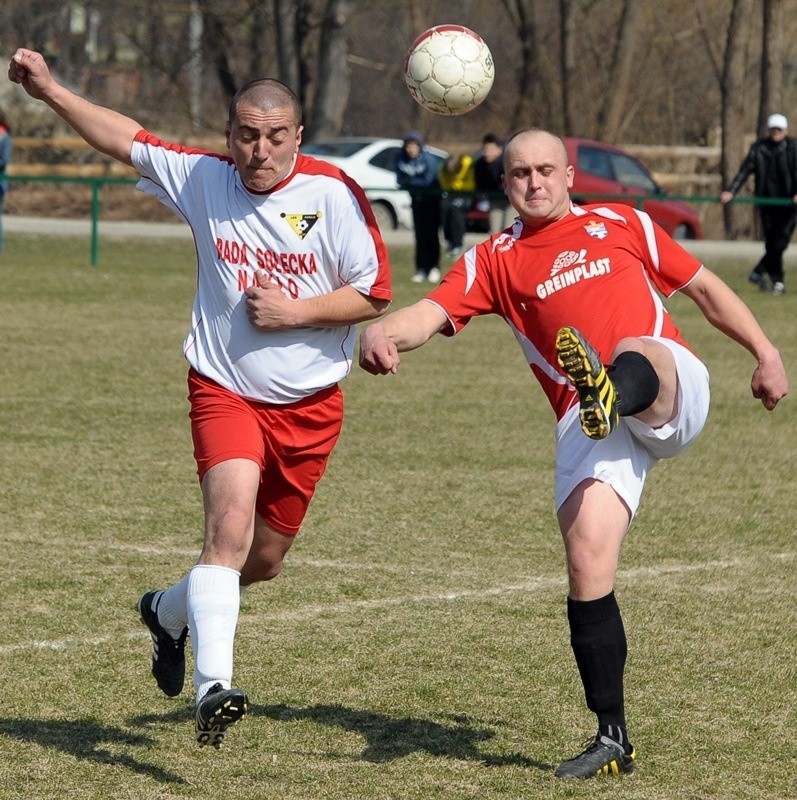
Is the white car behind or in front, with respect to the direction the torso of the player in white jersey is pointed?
behind

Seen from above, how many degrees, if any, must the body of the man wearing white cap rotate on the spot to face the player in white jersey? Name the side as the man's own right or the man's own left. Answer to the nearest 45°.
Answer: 0° — they already face them

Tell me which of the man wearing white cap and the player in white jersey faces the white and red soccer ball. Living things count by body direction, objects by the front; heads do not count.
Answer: the man wearing white cap

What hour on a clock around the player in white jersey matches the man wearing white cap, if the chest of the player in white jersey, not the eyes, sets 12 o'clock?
The man wearing white cap is roughly at 7 o'clock from the player in white jersey.

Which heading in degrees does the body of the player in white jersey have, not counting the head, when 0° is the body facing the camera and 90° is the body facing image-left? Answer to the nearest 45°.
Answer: approximately 0°
